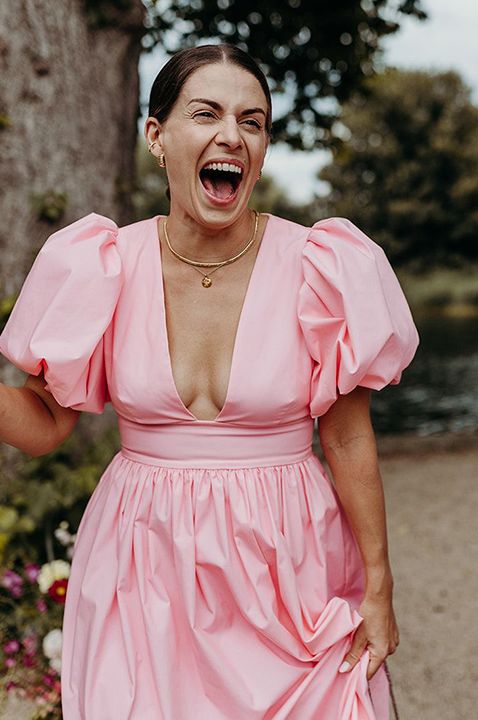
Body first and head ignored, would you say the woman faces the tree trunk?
no

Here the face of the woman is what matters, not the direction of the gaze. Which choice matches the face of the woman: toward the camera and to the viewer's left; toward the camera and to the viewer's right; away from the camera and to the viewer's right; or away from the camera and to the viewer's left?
toward the camera and to the viewer's right

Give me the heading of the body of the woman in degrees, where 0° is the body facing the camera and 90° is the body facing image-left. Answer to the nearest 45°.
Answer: approximately 0°
